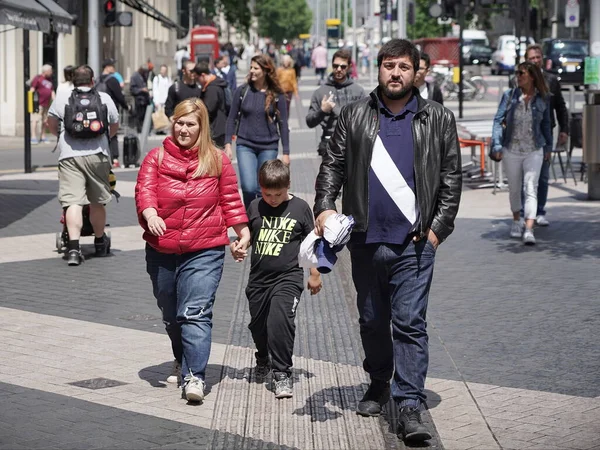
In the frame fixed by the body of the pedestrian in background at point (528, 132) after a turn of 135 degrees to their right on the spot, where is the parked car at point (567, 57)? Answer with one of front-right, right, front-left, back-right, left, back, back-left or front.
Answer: front-right

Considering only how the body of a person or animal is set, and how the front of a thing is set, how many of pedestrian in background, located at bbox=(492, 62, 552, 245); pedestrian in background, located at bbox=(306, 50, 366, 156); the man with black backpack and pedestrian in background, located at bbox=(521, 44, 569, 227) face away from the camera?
1

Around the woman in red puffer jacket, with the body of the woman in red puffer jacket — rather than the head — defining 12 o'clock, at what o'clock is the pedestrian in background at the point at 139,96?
The pedestrian in background is roughly at 6 o'clock from the woman in red puffer jacket.

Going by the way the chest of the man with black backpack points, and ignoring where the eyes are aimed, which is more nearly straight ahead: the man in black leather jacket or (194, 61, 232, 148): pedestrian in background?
the pedestrian in background

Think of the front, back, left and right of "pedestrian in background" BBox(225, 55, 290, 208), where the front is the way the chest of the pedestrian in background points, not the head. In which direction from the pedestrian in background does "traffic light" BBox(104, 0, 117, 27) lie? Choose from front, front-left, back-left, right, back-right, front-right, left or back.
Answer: back

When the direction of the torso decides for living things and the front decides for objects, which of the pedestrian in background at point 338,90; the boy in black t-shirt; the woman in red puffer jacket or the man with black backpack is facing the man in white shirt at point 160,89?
the man with black backpack

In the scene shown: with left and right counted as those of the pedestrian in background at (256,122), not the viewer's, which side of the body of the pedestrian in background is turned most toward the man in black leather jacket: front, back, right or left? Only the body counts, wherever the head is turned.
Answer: front

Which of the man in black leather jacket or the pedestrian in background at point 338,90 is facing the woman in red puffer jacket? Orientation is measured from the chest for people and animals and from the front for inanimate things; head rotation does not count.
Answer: the pedestrian in background

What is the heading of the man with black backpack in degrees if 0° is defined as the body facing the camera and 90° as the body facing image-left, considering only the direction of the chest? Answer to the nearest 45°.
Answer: approximately 180°

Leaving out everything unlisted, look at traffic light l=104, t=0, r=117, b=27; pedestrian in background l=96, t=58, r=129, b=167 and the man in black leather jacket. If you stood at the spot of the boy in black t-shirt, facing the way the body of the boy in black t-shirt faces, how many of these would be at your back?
2

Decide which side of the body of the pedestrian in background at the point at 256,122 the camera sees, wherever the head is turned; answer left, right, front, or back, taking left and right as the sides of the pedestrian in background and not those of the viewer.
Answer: front

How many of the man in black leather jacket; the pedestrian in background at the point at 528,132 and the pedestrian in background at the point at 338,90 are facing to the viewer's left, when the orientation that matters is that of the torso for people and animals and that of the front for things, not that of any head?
0
